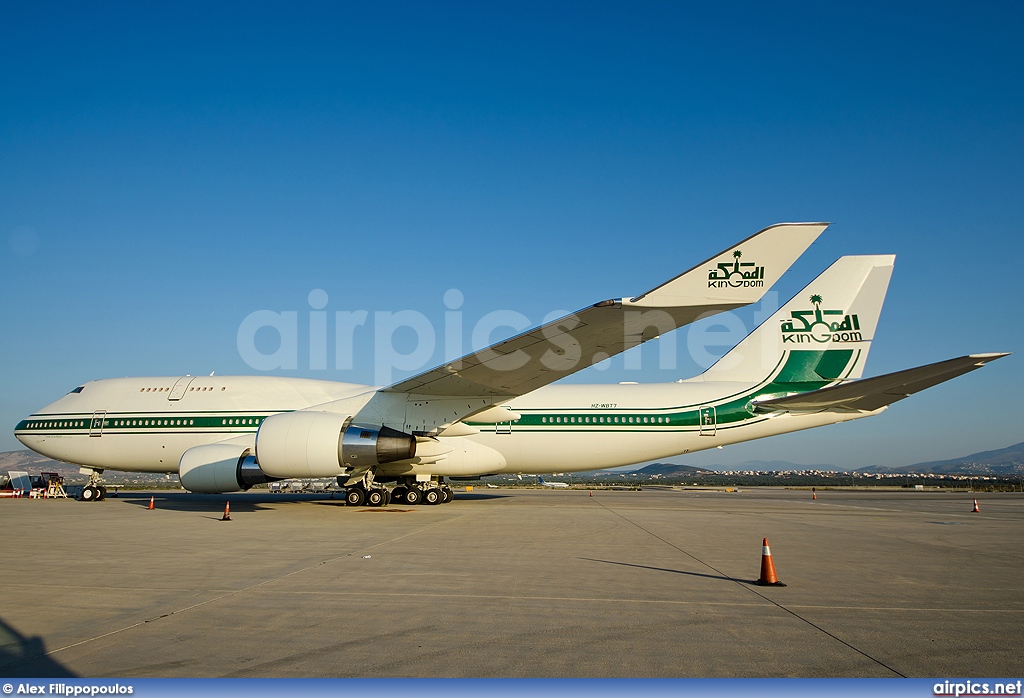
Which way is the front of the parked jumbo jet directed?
to the viewer's left

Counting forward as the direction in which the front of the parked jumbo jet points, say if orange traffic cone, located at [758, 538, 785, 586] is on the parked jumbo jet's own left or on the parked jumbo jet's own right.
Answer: on the parked jumbo jet's own left
